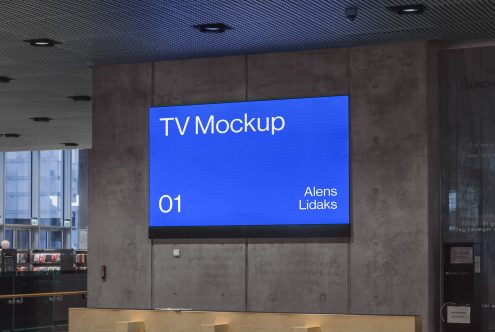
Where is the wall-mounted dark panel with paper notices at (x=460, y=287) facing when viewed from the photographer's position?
facing the viewer

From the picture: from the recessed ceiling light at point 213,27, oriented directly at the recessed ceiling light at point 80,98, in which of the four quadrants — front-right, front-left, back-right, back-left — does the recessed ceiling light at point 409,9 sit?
back-right

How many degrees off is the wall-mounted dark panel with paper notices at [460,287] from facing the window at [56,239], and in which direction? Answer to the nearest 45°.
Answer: approximately 135° to its right

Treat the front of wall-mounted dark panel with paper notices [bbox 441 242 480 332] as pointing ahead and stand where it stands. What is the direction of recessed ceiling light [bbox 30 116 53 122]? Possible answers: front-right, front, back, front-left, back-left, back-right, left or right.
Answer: back-right

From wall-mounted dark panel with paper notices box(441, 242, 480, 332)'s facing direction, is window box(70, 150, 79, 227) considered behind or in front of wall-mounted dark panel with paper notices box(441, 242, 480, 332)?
behind

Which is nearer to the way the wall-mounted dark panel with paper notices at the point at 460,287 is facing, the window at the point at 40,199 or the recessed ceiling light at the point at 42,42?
the recessed ceiling light

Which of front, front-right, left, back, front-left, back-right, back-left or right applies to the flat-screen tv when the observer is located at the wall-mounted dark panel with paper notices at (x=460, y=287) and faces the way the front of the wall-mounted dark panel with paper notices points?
right

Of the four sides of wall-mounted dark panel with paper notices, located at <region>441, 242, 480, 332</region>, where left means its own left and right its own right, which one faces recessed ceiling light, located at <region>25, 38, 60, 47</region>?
right

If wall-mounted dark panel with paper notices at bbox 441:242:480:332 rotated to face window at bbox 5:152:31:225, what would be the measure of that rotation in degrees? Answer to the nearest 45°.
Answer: approximately 135° to its right
